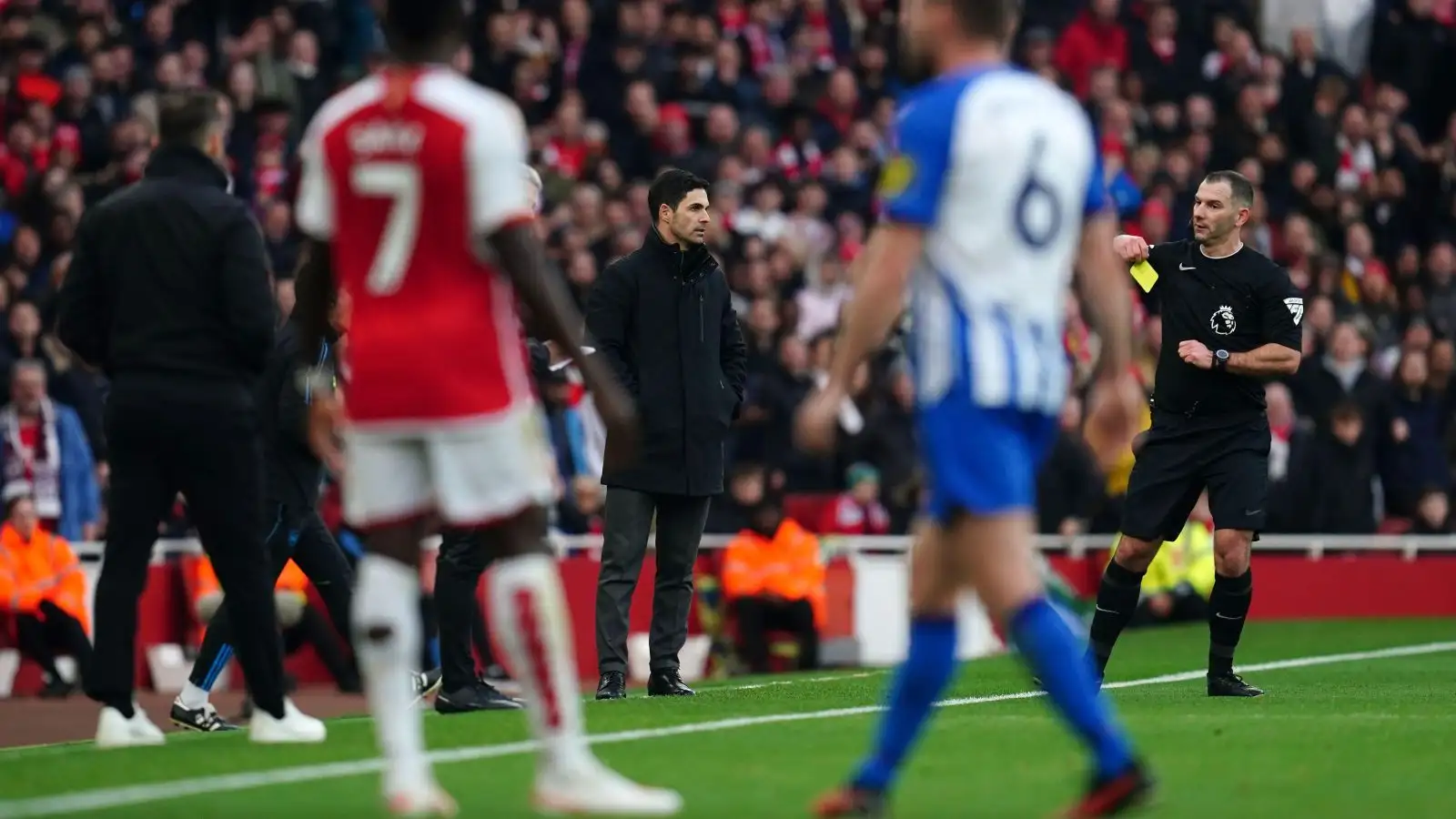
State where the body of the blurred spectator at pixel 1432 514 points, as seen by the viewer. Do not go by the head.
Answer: toward the camera

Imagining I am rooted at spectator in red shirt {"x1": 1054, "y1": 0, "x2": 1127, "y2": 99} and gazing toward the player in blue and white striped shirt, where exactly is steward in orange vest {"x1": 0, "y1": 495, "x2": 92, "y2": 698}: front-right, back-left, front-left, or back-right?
front-right

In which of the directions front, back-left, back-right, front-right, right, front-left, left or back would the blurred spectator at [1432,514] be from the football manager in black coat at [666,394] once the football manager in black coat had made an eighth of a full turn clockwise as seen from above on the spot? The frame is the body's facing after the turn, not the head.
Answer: back-left

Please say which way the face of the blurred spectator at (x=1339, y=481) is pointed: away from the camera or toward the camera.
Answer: toward the camera

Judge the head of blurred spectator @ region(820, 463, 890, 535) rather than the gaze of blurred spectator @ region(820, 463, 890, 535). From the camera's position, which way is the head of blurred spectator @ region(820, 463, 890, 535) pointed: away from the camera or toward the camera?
toward the camera

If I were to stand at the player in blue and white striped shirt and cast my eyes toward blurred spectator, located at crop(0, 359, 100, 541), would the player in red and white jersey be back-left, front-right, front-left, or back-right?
front-left

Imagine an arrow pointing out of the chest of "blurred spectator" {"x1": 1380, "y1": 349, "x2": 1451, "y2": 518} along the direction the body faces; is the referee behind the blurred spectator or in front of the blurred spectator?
in front

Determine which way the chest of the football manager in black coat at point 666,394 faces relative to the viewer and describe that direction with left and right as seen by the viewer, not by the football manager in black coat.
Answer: facing the viewer and to the right of the viewer

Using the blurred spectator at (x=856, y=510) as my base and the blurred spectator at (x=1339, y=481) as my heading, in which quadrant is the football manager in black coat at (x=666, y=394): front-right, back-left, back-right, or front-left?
back-right

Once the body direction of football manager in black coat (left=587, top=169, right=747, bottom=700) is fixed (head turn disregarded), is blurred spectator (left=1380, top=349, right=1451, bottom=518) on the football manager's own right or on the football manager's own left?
on the football manager's own left

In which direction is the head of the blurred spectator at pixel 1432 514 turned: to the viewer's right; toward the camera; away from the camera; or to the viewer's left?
toward the camera

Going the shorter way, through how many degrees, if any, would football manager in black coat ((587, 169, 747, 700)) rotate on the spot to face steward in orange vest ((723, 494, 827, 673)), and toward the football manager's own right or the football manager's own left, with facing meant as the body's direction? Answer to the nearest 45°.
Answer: approximately 135° to the football manager's own left

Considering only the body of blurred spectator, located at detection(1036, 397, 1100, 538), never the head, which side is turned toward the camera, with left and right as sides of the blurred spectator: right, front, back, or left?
front

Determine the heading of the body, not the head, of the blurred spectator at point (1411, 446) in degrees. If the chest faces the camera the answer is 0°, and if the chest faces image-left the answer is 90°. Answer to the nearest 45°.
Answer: approximately 0°

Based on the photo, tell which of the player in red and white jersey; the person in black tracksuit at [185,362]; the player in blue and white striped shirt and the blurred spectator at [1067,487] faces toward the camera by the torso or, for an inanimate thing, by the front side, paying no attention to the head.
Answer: the blurred spectator
